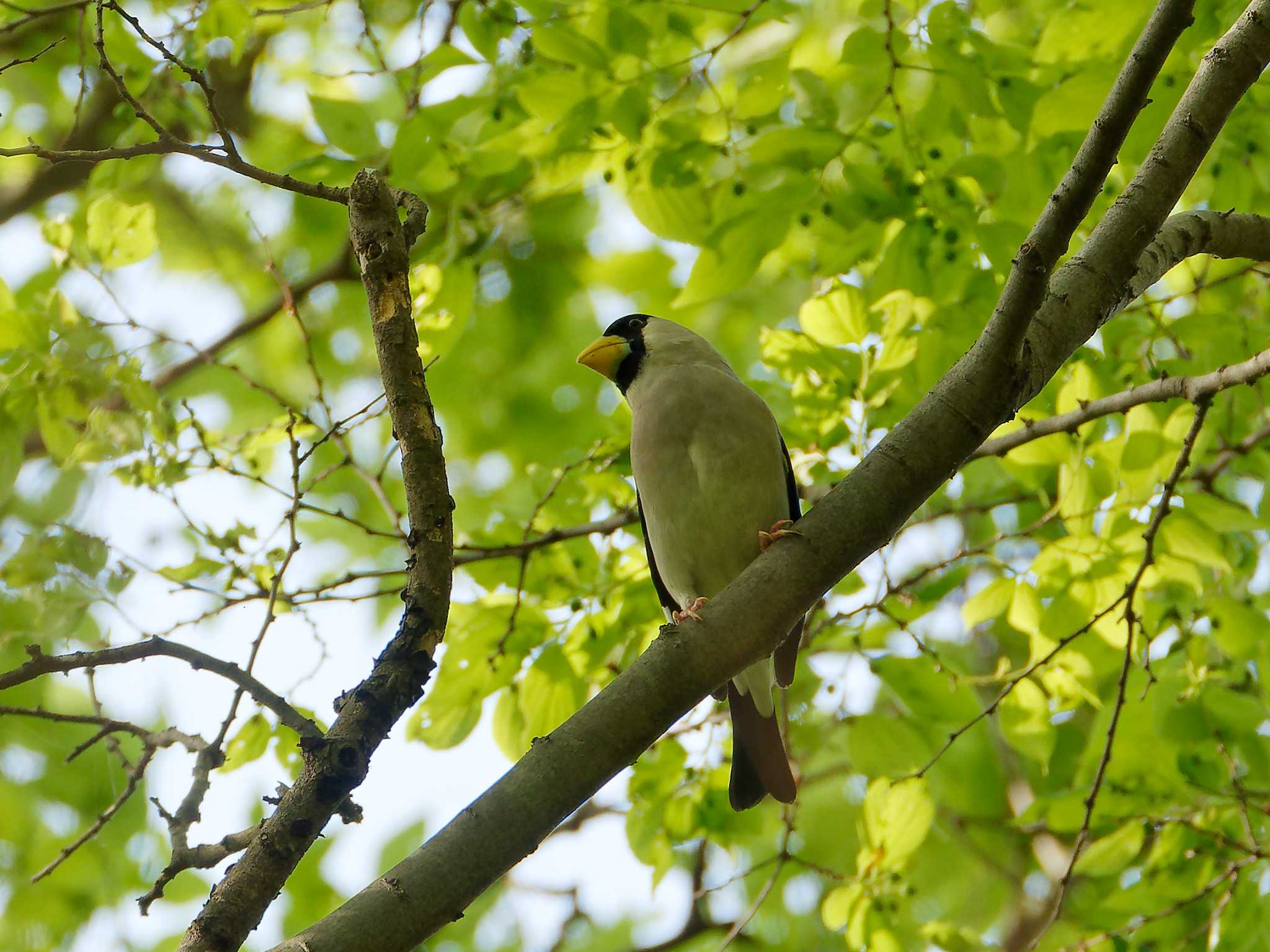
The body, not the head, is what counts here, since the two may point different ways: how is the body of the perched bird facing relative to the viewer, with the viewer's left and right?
facing the viewer and to the left of the viewer

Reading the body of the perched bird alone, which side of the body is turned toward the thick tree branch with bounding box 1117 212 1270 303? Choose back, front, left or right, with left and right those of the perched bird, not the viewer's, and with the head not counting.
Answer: left
